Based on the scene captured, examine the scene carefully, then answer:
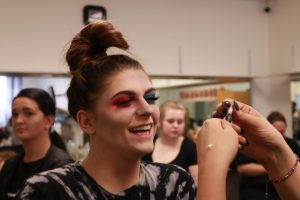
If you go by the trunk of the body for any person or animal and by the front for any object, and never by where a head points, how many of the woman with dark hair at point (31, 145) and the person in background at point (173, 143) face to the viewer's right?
0

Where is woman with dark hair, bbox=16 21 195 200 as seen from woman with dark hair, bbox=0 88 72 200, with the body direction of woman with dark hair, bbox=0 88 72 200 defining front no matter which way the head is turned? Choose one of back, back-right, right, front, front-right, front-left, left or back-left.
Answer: front-left

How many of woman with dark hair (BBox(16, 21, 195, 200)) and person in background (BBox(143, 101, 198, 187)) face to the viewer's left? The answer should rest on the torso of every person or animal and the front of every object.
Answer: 0

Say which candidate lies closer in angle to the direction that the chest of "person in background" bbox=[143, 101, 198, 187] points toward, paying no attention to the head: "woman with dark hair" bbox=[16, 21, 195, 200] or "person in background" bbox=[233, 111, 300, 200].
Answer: the woman with dark hair

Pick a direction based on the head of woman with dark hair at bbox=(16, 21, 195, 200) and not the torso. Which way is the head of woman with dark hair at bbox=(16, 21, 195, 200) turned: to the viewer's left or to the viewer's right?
to the viewer's right

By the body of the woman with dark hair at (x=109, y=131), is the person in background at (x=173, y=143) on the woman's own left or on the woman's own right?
on the woman's own left
